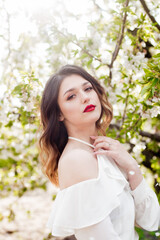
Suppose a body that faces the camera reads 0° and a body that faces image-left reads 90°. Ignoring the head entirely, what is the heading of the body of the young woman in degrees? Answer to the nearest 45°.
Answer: approximately 315°
